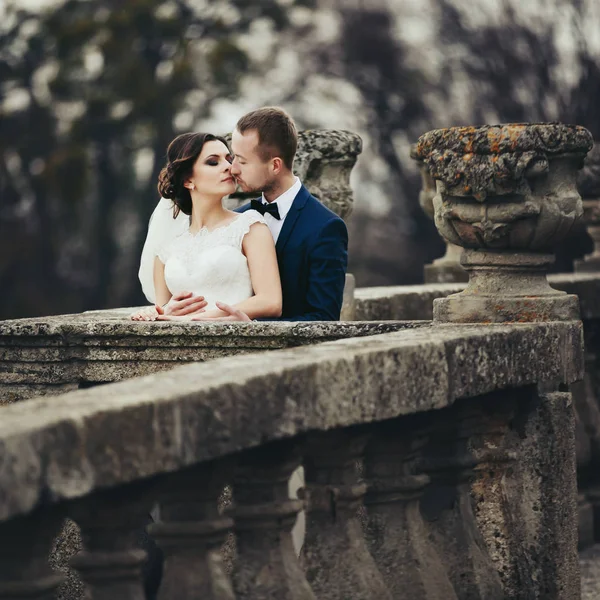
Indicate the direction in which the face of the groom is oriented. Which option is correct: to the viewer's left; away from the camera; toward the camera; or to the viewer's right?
to the viewer's left

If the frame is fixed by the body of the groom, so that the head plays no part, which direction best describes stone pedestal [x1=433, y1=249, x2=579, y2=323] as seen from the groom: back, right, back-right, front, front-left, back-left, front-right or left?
left

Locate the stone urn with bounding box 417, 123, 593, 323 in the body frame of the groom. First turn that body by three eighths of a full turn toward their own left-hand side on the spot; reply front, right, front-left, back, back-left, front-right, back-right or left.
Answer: front-right

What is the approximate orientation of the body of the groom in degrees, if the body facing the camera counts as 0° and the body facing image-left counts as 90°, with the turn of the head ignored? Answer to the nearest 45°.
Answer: approximately 45°

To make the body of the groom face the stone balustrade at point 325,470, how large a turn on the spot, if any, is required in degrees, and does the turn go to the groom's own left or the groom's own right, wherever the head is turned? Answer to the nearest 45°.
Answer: approximately 45° to the groom's own left
